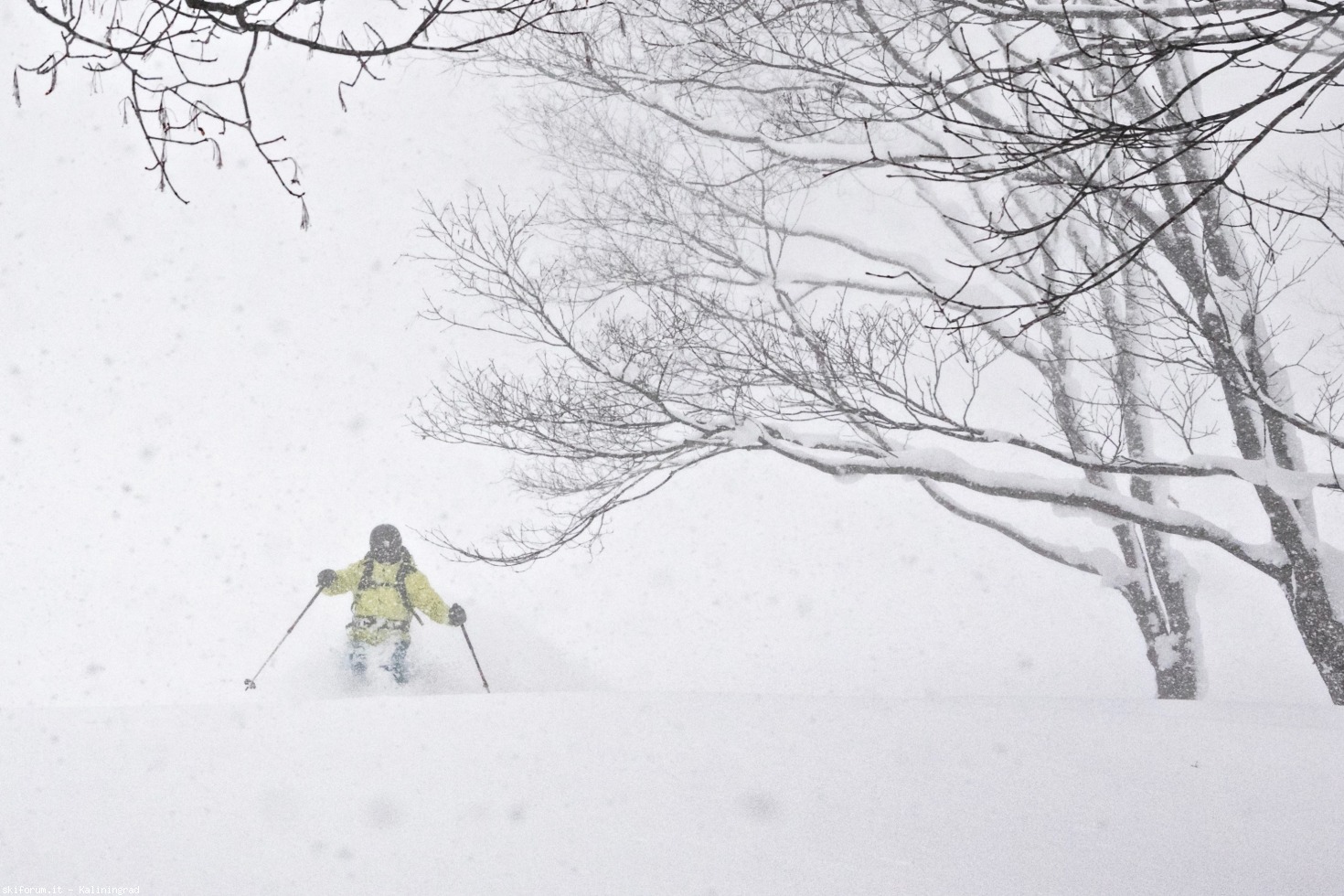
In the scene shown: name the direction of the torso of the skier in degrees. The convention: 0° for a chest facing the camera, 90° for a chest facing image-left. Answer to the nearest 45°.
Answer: approximately 0°
